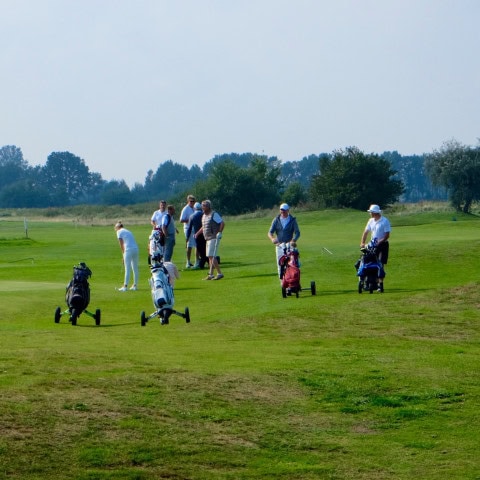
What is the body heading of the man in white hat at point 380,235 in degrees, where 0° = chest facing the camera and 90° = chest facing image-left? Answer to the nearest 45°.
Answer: approximately 45°

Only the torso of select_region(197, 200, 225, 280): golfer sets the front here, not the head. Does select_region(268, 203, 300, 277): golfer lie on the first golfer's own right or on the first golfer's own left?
on the first golfer's own left

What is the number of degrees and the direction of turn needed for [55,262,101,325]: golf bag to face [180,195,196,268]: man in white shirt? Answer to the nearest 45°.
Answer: approximately 180°

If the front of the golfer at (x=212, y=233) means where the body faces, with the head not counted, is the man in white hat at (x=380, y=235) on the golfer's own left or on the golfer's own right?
on the golfer's own left

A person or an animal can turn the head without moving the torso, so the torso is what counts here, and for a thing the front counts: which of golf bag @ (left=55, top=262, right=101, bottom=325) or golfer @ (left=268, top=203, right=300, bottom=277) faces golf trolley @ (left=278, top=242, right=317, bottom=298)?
the golfer

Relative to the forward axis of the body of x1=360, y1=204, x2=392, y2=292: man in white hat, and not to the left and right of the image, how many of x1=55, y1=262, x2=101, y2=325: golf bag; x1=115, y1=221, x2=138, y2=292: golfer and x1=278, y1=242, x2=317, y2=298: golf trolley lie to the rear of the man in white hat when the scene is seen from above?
0

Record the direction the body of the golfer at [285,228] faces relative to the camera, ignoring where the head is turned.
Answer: toward the camera

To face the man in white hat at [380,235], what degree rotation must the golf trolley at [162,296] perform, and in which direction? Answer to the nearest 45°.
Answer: approximately 135° to its left

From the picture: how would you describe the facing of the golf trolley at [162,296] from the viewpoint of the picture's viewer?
facing the viewer

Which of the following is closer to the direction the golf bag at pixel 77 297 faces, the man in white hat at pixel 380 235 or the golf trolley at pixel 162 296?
the golf trolley

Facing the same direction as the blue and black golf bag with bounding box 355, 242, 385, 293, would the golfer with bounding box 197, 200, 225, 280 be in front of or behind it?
behind

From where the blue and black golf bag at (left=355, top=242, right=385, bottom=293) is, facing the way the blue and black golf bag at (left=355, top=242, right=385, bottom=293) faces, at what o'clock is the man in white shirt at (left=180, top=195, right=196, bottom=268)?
The man in white shirt is roughly at 5 o'clock from the blue and black golf bag.

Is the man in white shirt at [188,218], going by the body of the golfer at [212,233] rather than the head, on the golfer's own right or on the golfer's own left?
on the golfer's own right

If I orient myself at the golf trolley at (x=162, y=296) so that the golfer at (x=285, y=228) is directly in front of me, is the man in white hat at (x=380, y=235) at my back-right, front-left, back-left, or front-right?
front-right

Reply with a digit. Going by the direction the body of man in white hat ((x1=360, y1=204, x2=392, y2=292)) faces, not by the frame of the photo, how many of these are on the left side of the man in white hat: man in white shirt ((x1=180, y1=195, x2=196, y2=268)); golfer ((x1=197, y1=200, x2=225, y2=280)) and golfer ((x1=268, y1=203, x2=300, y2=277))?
0

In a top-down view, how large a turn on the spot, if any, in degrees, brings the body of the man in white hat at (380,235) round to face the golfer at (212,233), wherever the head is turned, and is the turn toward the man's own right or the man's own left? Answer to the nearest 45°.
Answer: approximately 90° to the man's own right
